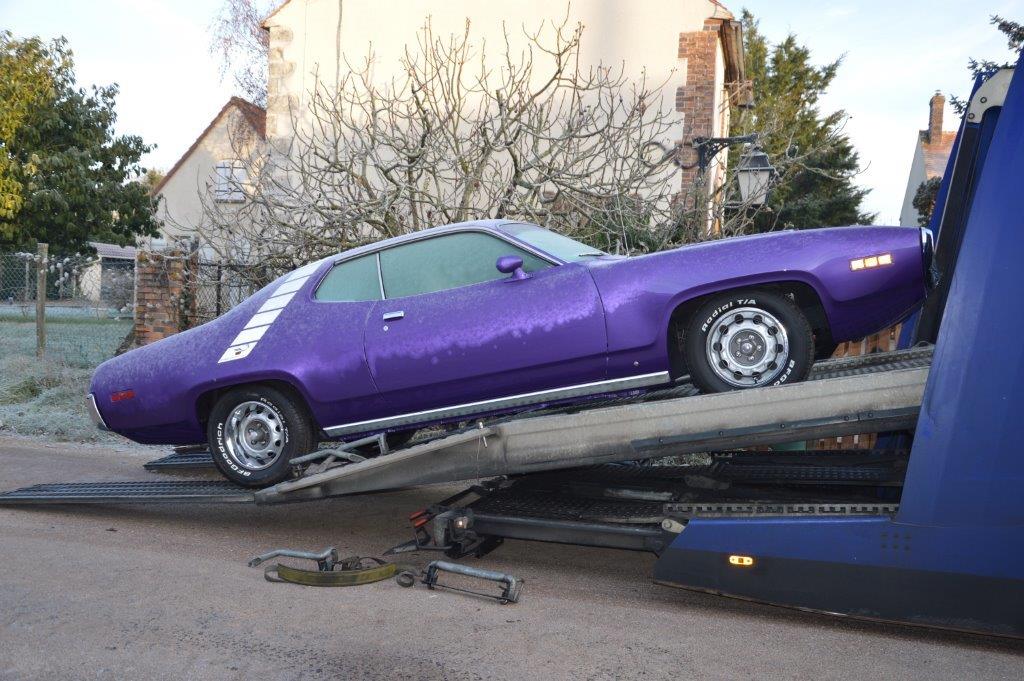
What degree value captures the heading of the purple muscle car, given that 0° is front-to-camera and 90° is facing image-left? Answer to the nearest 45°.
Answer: approximately 270°

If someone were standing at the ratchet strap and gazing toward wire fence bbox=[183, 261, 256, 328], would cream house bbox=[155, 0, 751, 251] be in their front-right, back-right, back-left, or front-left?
front-right

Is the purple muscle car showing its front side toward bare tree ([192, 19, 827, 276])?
no

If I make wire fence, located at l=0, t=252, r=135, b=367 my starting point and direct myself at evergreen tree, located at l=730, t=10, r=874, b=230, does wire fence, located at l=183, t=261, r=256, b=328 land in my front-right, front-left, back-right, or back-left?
front-right

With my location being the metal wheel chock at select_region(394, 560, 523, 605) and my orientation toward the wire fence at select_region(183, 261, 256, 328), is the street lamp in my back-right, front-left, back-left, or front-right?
front-right

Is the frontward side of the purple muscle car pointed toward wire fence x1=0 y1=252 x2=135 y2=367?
no

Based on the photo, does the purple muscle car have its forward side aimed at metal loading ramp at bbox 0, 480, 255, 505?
no

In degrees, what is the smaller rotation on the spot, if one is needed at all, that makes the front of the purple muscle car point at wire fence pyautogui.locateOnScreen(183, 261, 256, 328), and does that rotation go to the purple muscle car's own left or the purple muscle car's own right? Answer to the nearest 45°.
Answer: approximately 135° to the purple muscle car's own left

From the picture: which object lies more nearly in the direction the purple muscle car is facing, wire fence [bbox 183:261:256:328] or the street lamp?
the street lamp
